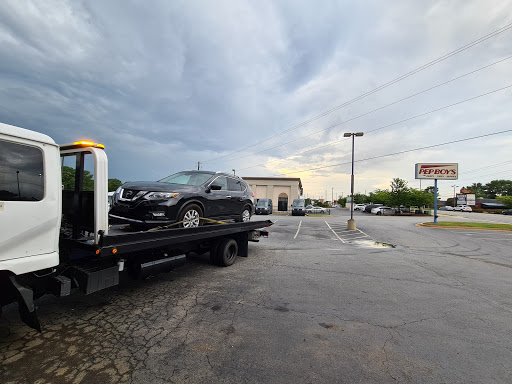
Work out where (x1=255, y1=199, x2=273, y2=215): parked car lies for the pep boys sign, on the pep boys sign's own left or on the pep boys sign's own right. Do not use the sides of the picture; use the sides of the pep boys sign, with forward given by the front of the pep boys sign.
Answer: on the pep boys sign's own right

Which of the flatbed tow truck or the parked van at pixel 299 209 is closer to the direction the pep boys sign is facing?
the flatbed tow truck

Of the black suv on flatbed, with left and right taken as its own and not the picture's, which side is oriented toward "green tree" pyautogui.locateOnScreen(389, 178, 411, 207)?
back

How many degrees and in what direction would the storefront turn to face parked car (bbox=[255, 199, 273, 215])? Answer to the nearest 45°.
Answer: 0° — it already faces it

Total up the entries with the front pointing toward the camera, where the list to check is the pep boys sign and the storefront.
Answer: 2

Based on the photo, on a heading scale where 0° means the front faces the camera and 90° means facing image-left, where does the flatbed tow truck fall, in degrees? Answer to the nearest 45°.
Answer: approximately 45°

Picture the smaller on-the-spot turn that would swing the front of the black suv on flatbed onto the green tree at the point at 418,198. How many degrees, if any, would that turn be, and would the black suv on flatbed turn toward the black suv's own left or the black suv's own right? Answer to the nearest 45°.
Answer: approximately 180°

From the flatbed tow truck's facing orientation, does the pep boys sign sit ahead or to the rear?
to the rear

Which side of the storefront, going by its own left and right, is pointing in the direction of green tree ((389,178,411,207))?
left

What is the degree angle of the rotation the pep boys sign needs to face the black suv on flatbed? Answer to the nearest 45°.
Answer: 0° — it already faces it

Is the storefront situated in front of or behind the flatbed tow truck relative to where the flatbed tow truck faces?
behind

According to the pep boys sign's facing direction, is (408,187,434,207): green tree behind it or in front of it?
behind
